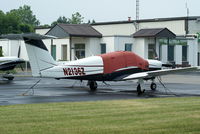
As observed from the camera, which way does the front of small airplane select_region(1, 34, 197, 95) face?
facing away from the viewer and to the right of the viewer
